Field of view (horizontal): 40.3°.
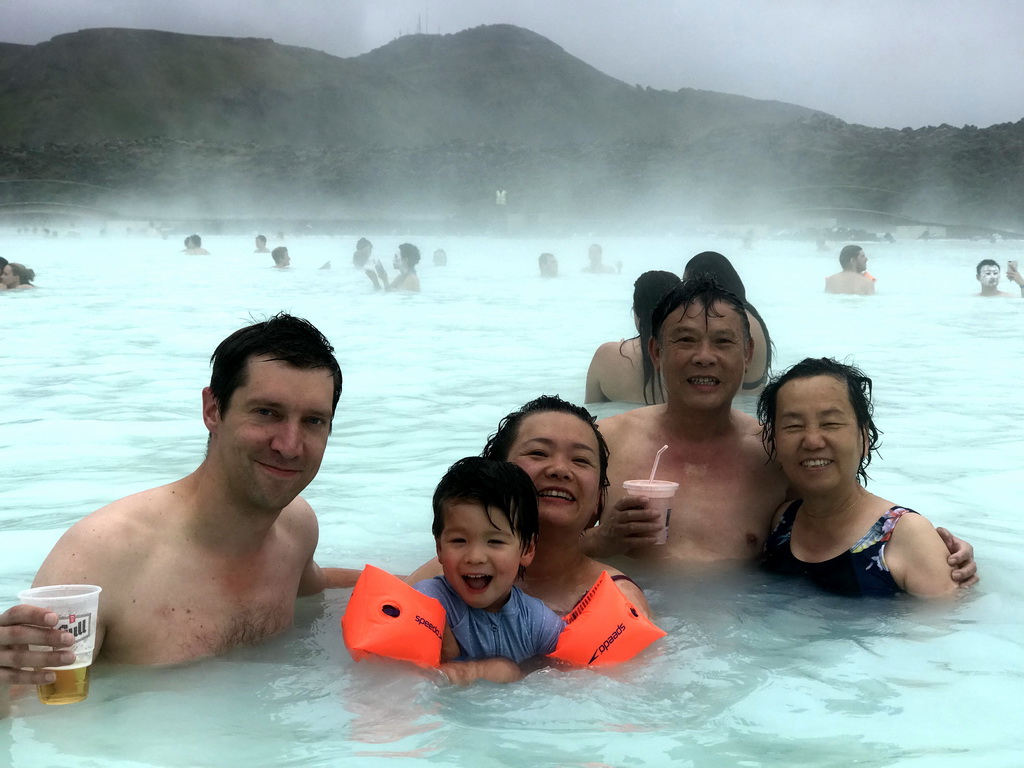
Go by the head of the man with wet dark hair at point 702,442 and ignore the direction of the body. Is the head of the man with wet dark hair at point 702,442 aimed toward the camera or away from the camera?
toward the camera

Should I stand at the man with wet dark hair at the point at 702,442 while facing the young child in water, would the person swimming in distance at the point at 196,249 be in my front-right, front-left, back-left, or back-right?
back-right

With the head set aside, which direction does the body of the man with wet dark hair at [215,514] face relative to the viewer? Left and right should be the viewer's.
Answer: facing the viewer and to the right of the viewer

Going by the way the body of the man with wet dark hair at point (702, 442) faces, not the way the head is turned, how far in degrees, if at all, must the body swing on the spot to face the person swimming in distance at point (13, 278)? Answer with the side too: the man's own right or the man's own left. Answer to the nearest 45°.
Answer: approximately 135° to the man's own right

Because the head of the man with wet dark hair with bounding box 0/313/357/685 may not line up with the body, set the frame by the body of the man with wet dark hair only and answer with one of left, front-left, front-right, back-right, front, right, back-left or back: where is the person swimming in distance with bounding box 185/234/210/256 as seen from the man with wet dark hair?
back-left

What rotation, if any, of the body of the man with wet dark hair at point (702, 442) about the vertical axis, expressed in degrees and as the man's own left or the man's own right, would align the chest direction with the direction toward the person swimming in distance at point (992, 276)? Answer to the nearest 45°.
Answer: approximately 180°

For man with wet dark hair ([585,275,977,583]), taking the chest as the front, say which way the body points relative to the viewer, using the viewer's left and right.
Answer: facing the viewer

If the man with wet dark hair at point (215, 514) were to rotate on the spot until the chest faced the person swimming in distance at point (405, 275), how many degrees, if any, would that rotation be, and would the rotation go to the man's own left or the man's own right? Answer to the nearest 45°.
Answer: approximately 135° to the man's own left

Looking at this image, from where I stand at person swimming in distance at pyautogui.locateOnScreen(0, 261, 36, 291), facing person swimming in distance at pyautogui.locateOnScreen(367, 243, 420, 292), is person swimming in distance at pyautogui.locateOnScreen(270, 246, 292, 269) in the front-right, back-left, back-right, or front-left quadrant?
front-left

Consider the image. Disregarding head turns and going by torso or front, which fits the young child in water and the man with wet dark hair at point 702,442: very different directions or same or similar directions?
same or similar directions
